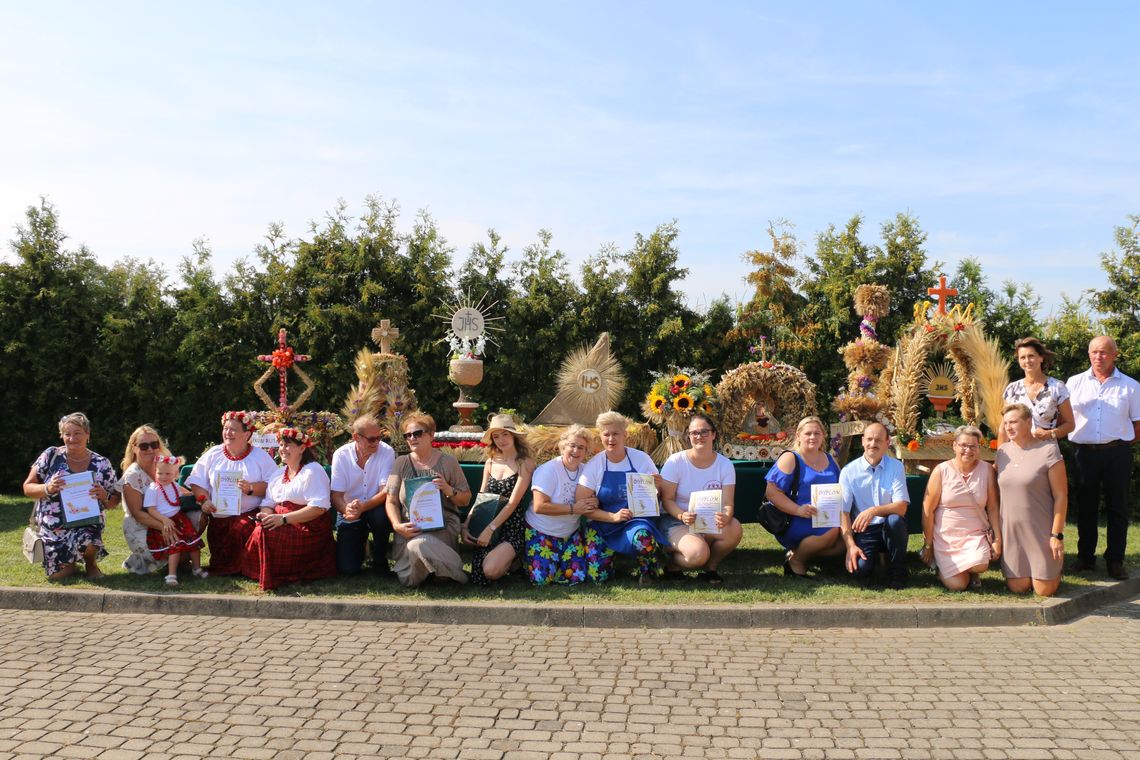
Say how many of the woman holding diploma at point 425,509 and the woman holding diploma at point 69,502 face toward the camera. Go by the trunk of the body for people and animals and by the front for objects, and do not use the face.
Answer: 2

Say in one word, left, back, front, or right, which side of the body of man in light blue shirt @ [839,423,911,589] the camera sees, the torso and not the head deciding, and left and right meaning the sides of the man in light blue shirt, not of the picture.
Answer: front

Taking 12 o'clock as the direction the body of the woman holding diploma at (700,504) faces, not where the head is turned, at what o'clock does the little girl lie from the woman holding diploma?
The little girl is roughly at 3 o'clock from the woman holding diploma.

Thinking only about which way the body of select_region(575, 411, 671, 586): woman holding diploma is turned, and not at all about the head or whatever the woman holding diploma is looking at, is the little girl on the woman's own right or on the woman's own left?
on the woman's own right

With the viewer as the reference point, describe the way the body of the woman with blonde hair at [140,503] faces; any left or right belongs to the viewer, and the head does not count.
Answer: facing the viewer and to the right of the viewer

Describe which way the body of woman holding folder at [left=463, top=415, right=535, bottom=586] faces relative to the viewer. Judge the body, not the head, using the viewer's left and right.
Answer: facing the viewer and to the left of the viewer

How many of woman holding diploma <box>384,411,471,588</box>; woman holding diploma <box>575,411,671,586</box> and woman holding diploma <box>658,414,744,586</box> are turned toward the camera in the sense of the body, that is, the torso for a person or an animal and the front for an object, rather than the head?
3

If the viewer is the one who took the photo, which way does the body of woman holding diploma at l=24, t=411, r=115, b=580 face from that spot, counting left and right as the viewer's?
facing the viewer
